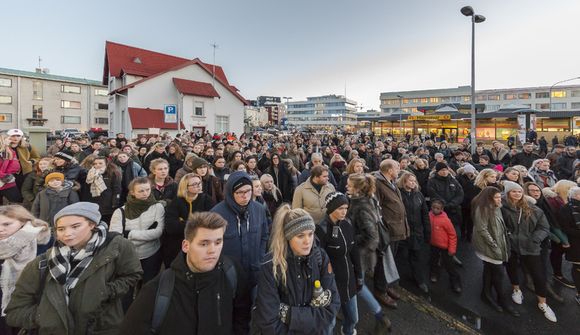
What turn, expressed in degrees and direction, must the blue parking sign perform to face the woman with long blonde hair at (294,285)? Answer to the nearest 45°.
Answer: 0° — it already faces them

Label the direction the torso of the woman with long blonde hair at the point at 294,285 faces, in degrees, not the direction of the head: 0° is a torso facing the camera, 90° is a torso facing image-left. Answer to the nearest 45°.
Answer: approximately 315°

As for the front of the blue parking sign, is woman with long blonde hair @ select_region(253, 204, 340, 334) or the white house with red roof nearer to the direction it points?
the woman with long blonde hair

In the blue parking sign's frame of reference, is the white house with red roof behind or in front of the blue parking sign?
behind

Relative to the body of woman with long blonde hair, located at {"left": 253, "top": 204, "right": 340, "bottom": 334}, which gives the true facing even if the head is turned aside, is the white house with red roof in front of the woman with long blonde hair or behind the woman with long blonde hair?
behind

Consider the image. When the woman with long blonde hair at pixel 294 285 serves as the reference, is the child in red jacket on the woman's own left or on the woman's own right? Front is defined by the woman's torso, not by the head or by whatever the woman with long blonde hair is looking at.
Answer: on the woman's own left

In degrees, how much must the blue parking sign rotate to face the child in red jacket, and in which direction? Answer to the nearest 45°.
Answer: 0° — it already faces them

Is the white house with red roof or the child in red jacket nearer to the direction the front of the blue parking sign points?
the child in red jacket
